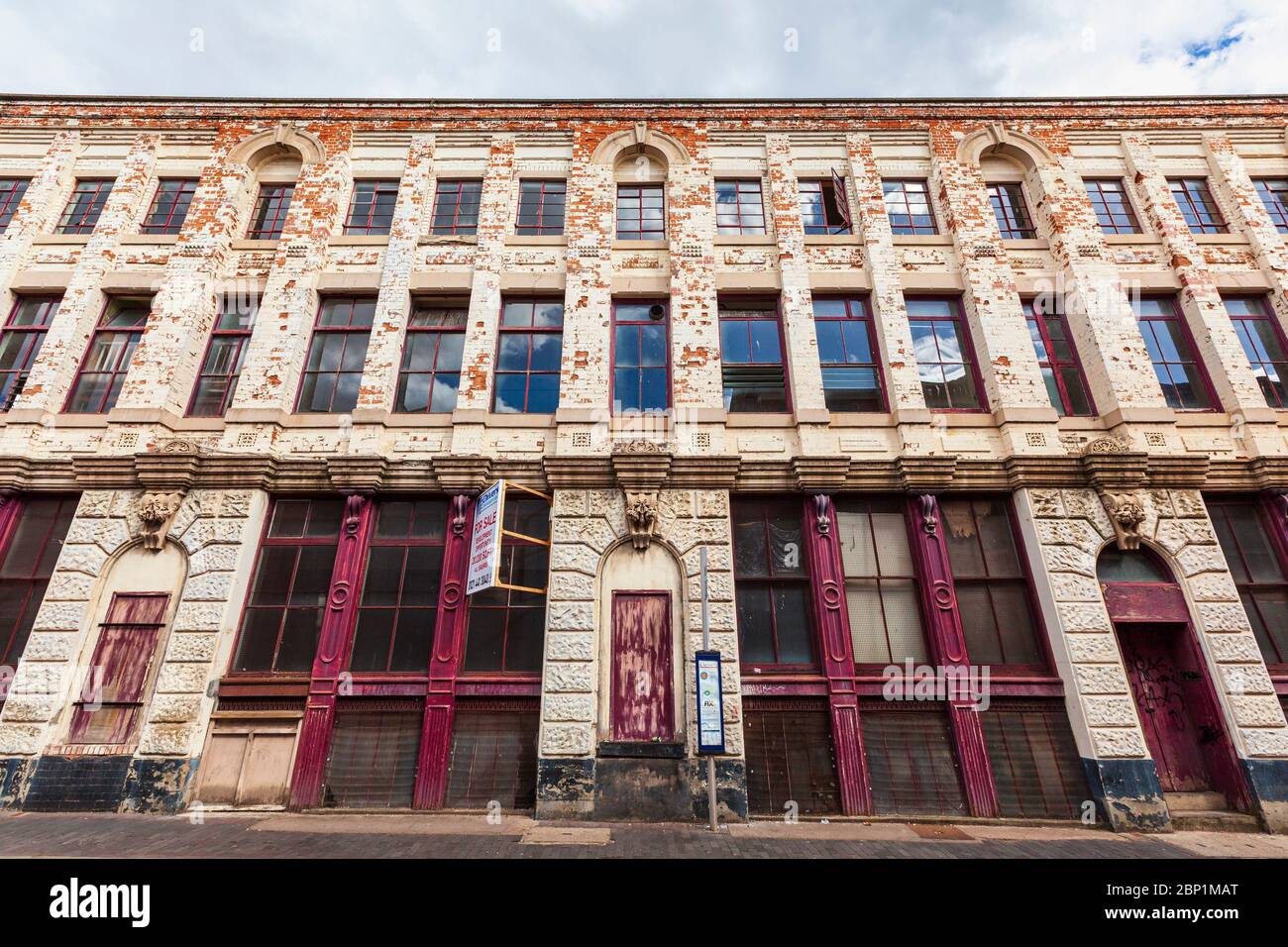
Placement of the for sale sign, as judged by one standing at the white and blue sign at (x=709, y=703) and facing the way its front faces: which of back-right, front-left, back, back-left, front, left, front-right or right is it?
right

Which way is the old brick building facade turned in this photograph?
toward the camera

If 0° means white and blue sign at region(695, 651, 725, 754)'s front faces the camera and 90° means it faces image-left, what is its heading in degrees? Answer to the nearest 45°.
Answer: approximately 0°

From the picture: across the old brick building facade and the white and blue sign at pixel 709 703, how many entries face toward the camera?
2
